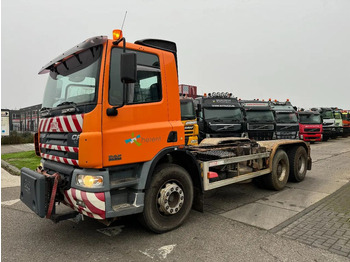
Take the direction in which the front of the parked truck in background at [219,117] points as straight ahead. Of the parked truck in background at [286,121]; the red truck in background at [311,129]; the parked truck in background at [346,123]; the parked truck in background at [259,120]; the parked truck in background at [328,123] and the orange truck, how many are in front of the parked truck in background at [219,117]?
1

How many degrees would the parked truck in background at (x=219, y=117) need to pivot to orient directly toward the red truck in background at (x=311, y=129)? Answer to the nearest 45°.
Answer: approximately 135° to its left

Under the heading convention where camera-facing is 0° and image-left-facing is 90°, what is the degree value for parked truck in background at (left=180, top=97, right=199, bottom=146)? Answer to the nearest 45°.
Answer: approximately 0°

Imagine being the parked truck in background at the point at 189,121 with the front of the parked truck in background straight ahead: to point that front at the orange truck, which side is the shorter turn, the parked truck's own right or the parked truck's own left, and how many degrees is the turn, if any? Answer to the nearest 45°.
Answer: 0° — it already faces it

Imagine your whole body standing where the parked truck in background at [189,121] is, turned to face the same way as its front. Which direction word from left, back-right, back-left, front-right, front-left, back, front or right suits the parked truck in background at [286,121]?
back-left

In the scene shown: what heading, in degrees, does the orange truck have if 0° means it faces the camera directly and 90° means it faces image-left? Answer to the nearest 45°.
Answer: approximately 45°

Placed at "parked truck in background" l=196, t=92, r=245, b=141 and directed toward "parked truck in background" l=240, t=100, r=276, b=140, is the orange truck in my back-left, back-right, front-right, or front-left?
back-right

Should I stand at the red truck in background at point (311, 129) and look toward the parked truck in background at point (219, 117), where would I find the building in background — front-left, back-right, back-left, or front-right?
front-right

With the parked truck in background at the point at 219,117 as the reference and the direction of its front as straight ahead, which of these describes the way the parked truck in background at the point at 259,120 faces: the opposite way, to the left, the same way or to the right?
the same way

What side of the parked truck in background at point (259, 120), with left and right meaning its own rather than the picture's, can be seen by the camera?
front

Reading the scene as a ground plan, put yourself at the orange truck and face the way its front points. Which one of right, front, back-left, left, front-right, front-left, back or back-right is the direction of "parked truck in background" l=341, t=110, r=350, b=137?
back
